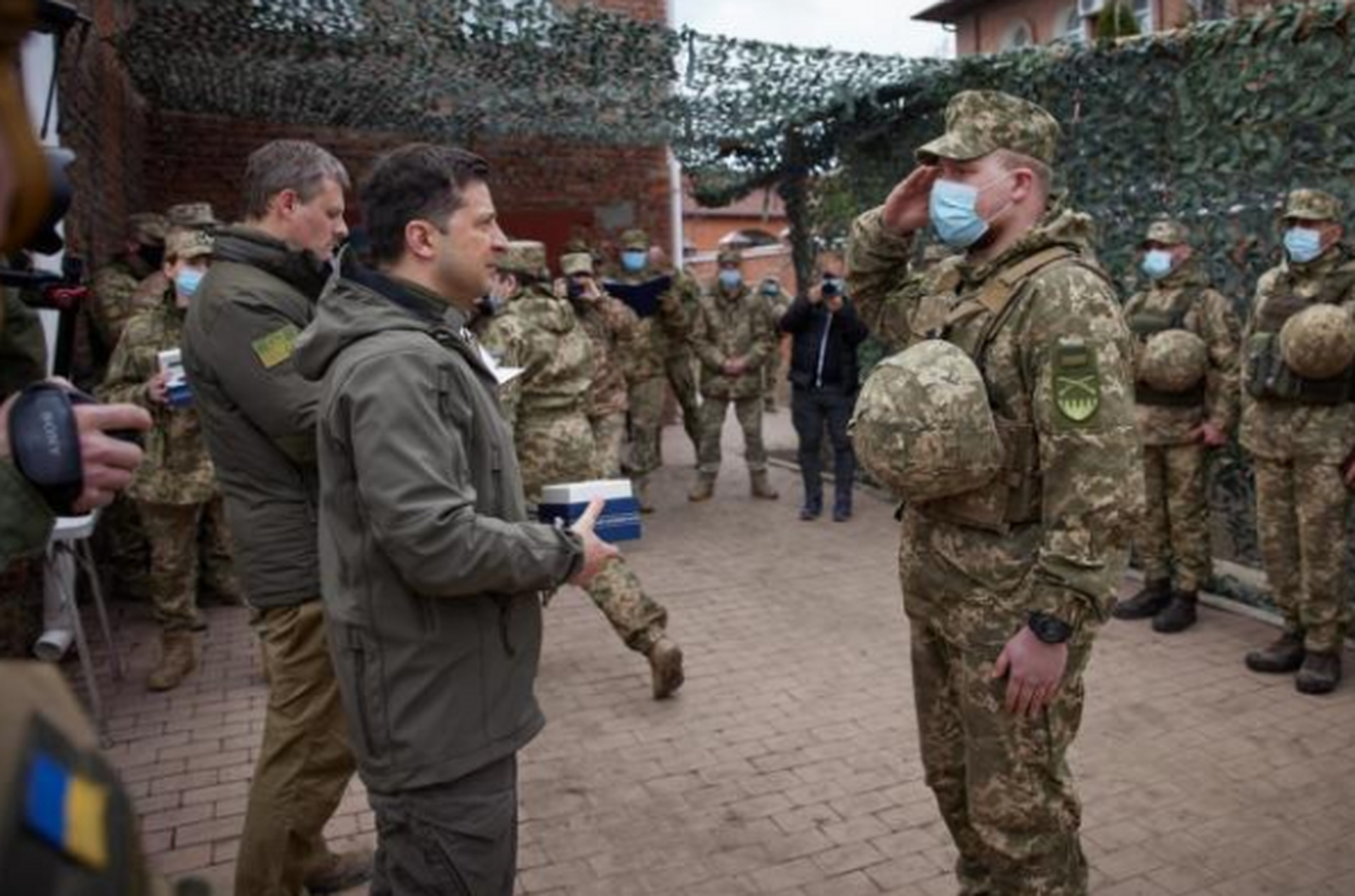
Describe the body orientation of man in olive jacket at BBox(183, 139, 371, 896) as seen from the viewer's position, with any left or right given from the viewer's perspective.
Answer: facing to the right of the viewer

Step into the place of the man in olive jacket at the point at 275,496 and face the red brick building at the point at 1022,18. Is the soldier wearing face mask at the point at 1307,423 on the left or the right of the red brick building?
right

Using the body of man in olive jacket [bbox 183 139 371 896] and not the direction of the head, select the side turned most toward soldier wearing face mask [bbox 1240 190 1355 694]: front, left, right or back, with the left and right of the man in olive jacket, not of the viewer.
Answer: front

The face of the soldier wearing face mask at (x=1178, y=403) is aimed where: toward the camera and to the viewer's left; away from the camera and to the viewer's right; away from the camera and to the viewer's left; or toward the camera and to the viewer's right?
toward the camera and to the viewer's left

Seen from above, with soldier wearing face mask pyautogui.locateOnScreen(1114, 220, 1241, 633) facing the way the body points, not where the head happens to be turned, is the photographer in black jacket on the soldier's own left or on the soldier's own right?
on the soldier's own right

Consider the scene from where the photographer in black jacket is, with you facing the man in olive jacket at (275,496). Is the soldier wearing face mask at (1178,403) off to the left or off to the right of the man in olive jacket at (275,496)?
left

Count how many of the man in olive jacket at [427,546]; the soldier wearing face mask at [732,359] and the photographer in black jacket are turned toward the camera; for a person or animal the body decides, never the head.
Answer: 2

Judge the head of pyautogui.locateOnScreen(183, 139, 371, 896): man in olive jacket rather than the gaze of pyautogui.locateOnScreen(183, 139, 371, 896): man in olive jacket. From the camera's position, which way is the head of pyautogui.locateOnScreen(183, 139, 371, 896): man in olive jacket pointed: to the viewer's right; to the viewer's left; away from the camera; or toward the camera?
to the viewer's right

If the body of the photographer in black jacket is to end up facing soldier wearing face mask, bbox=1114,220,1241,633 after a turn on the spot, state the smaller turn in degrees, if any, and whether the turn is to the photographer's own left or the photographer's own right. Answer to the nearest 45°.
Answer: approximately 45° to the photographer's own left

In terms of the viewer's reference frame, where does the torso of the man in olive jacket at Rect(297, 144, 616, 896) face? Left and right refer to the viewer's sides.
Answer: facing to the right of the viewer
